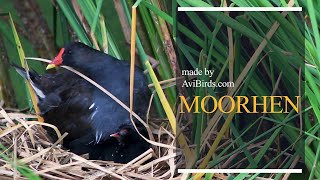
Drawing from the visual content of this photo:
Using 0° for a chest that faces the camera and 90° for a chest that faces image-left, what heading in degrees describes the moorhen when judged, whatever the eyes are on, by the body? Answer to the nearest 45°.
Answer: approximately 270°
